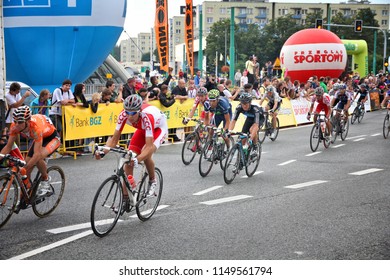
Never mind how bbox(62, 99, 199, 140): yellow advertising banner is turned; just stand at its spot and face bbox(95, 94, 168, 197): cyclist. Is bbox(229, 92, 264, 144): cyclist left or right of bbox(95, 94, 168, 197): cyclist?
left

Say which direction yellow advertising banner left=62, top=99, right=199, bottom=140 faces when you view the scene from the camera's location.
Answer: facing the viewer and to the right of the viewer

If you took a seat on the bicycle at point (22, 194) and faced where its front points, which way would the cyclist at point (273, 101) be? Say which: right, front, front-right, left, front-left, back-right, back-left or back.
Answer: back

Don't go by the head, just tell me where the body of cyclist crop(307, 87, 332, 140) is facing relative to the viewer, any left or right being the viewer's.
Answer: facing the viewer and to the left of the viewer

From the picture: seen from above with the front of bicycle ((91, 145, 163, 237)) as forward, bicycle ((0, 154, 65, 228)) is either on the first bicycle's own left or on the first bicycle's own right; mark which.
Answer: on the first bicycle's own right

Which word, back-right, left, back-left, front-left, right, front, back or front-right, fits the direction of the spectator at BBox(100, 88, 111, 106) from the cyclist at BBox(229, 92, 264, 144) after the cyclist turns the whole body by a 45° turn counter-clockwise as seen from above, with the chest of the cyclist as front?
back-right

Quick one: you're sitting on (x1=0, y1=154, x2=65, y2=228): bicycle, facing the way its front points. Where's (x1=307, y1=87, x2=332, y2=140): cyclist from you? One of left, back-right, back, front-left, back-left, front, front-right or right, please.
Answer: back

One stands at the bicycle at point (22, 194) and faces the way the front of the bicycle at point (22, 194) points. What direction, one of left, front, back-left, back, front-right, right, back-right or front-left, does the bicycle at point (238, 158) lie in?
back

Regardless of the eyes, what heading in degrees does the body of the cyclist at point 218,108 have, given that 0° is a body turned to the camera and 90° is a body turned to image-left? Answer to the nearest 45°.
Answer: approximately 45°

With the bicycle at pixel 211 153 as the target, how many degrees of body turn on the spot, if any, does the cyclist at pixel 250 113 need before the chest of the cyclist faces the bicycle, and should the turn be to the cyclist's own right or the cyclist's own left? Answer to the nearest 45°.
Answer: approximately 45° to the cyclist's own right

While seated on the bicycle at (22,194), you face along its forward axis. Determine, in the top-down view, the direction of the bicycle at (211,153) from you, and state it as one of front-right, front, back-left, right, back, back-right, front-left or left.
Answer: back

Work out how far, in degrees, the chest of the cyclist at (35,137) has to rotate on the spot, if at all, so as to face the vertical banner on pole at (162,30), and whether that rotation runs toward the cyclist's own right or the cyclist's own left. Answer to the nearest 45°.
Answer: approximately 135° to the cyclist's own right

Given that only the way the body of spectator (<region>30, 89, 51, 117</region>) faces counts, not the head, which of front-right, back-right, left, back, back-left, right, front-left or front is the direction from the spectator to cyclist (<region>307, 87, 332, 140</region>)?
front-left

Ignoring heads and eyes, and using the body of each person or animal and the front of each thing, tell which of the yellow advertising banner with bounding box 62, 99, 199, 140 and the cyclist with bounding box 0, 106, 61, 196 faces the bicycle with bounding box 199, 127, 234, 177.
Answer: the yellow advertising banner
